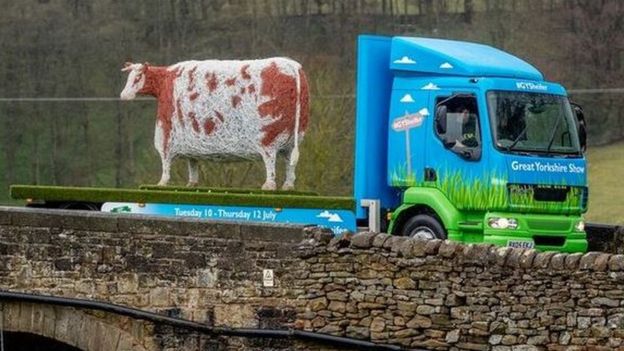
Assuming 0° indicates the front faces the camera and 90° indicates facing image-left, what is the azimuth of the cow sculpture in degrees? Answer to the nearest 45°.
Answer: approximately 135°
